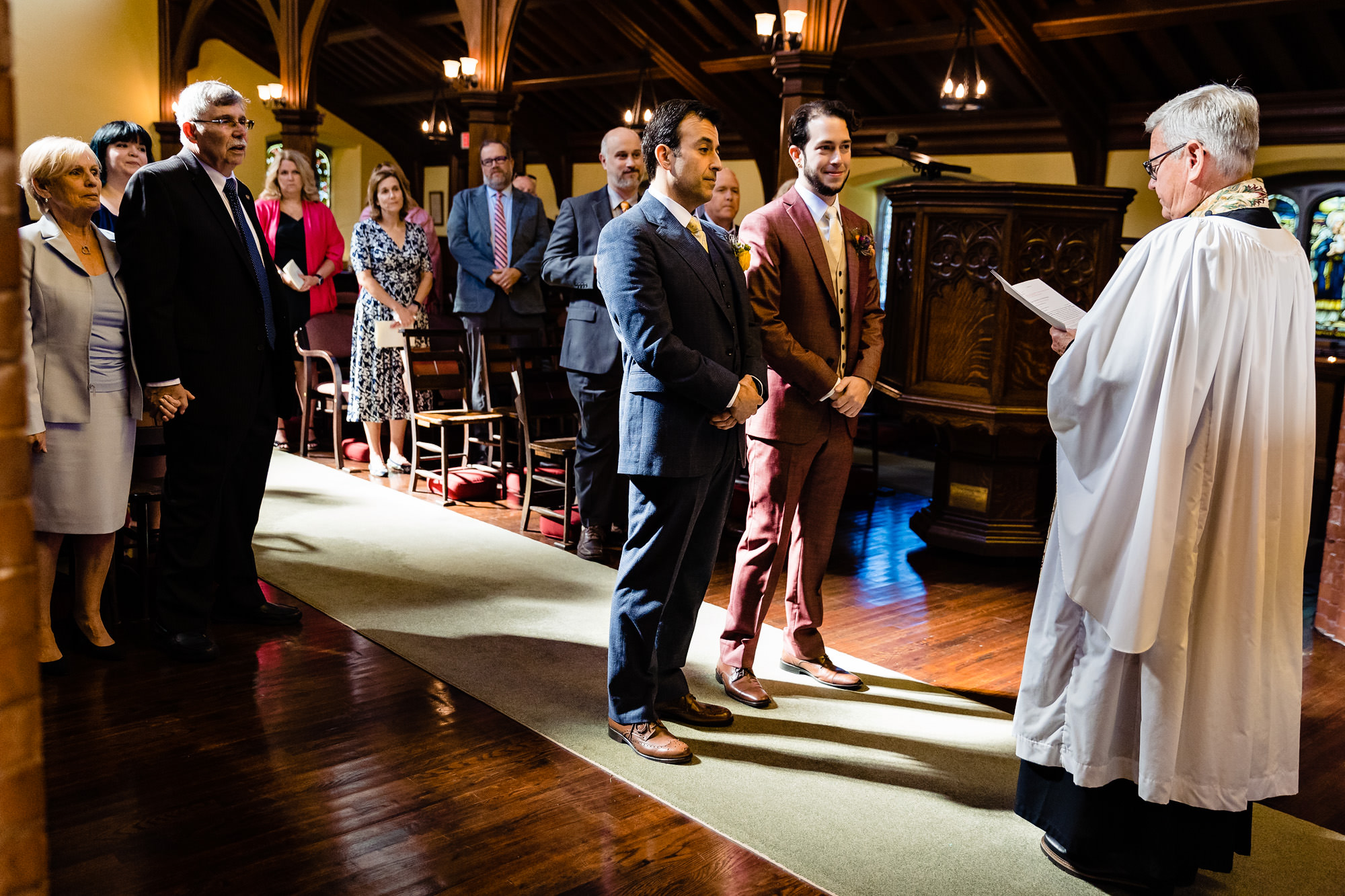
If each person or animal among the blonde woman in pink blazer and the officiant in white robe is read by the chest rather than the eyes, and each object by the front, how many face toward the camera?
1

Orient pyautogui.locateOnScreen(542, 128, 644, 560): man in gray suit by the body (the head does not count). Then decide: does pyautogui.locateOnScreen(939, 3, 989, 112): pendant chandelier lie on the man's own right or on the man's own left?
on the man's own left

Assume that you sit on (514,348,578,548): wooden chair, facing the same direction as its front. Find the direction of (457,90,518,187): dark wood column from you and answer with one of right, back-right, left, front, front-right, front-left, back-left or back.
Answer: back-left

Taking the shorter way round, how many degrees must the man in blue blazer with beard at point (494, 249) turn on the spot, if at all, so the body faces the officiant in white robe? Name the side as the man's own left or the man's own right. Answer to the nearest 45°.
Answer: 0° — they already face them

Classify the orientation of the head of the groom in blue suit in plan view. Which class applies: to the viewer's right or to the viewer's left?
to the viewer's right

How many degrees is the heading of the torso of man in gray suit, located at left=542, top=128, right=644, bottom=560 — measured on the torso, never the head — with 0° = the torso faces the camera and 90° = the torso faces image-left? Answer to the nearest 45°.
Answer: approximately 315°

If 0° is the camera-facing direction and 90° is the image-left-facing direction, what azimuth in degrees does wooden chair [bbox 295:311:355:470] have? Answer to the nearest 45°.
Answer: approximately 315°

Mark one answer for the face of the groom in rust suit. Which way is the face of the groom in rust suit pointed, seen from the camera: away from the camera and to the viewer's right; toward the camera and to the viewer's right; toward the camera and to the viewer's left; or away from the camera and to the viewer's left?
toward the camera and to the viewer's right

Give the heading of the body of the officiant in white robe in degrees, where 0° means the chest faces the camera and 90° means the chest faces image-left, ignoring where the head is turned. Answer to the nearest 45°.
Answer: approximately 135°
